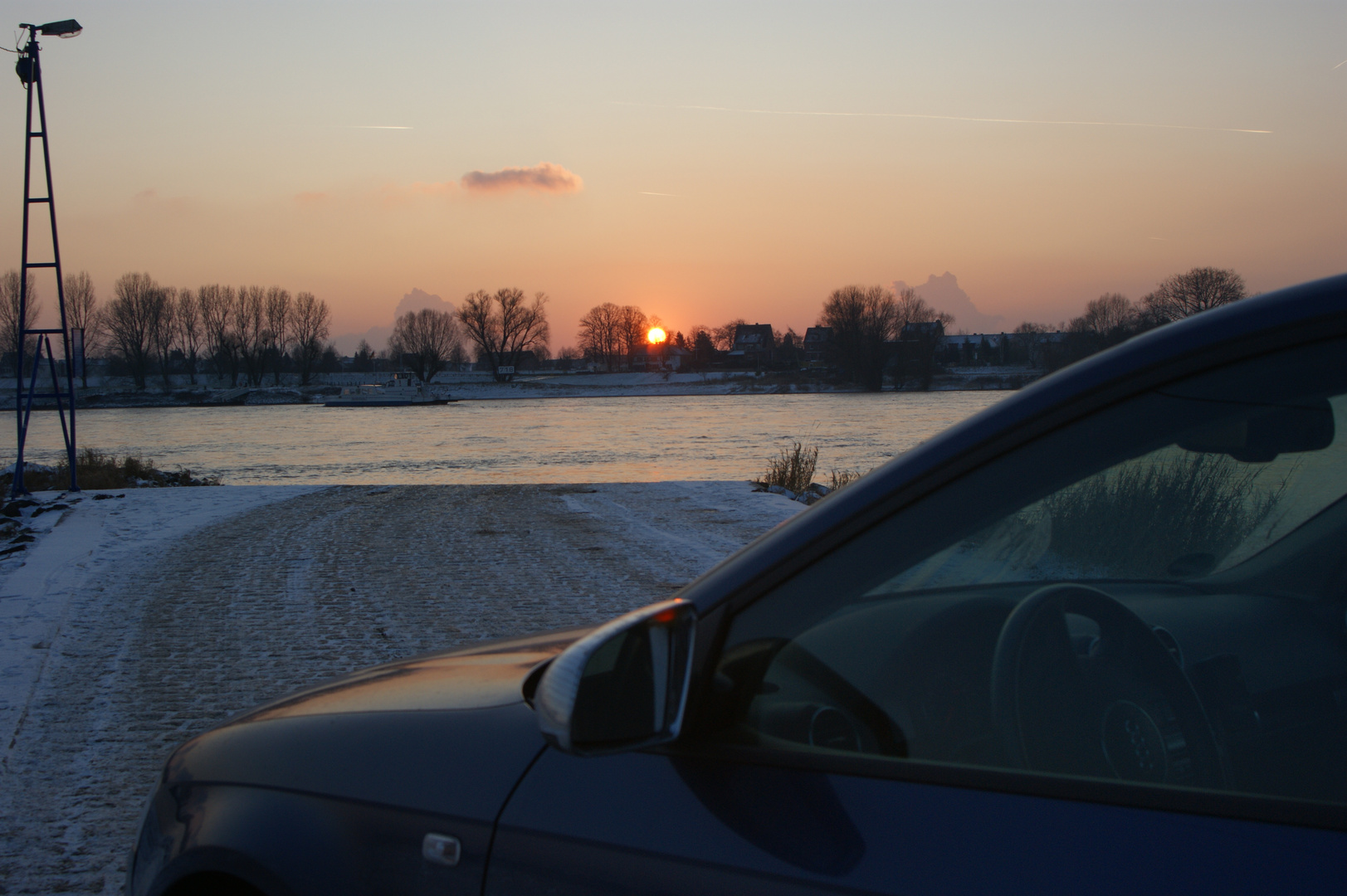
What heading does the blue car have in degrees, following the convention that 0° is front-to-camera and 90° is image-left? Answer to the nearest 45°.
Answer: approximately 135°

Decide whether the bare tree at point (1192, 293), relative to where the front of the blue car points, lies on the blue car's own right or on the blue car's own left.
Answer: on the blue car's own right

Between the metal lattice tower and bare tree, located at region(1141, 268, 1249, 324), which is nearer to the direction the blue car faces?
the metal lattice tower

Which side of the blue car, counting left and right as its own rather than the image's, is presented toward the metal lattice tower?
front

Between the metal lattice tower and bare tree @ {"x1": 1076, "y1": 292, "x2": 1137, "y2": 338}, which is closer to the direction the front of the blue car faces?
the metal lattice tower
